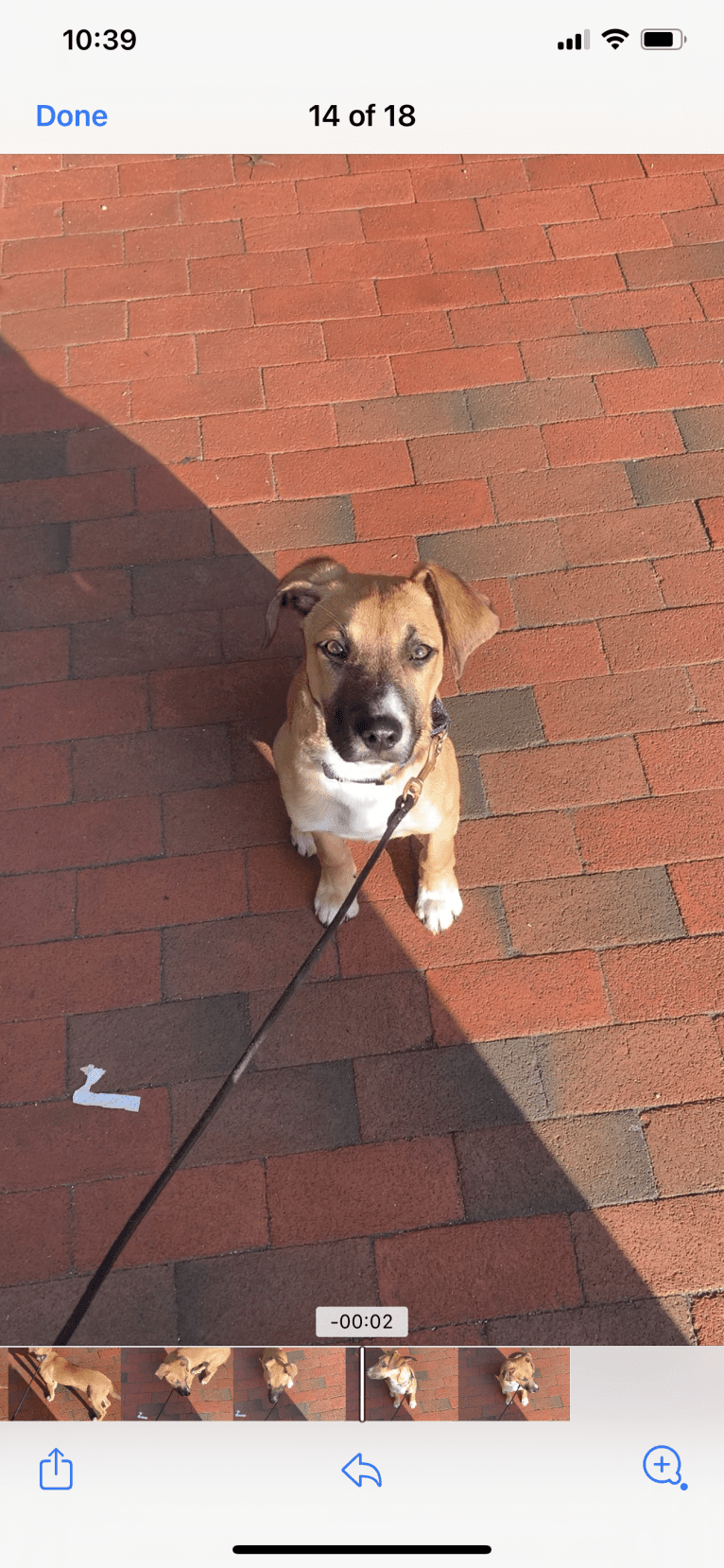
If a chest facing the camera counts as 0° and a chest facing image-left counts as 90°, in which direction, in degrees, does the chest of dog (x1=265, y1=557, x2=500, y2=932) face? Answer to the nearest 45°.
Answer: approximately 0°
